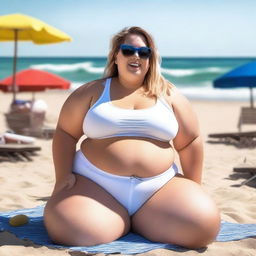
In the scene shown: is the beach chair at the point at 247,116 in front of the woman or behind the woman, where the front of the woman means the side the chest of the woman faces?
behind

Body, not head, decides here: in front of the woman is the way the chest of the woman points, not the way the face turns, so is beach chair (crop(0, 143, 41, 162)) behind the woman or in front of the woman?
behind

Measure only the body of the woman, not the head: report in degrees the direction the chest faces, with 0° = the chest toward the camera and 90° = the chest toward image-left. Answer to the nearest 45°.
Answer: approximately 0°

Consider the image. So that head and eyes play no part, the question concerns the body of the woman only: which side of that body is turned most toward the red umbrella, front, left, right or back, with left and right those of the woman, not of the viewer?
back

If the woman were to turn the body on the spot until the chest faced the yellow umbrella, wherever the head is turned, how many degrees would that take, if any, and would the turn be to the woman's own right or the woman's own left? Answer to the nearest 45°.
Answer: approximately 180°

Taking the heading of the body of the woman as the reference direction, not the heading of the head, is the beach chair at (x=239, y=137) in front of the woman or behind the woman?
behind

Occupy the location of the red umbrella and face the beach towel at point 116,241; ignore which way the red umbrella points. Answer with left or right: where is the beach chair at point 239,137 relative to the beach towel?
left
